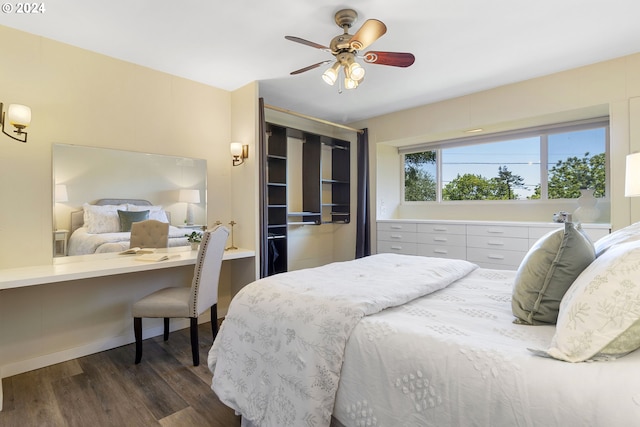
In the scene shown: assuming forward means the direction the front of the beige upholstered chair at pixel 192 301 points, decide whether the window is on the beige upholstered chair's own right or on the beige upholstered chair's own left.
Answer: on the beige upholstered chair's own right

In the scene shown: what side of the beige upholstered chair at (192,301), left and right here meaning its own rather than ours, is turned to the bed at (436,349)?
back

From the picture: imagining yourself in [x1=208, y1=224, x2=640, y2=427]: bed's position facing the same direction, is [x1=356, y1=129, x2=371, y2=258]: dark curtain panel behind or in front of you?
in front

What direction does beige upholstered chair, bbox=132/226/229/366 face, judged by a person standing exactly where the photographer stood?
facing away from the viewer and to the left of the viewer

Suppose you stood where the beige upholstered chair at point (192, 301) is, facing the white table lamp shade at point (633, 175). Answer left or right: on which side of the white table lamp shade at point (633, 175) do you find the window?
left

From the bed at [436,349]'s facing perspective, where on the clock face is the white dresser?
The white dresser is roughly at 2 o'clock from the bed.

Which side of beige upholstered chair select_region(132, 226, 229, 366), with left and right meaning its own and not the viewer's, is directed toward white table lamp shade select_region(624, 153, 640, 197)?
back

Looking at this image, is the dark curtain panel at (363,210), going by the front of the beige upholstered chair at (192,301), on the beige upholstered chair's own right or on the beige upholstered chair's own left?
on the beige upholstered chair's own right

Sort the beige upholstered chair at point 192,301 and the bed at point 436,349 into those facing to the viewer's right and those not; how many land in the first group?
0

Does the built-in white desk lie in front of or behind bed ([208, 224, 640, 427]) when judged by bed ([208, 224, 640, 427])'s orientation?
in front
